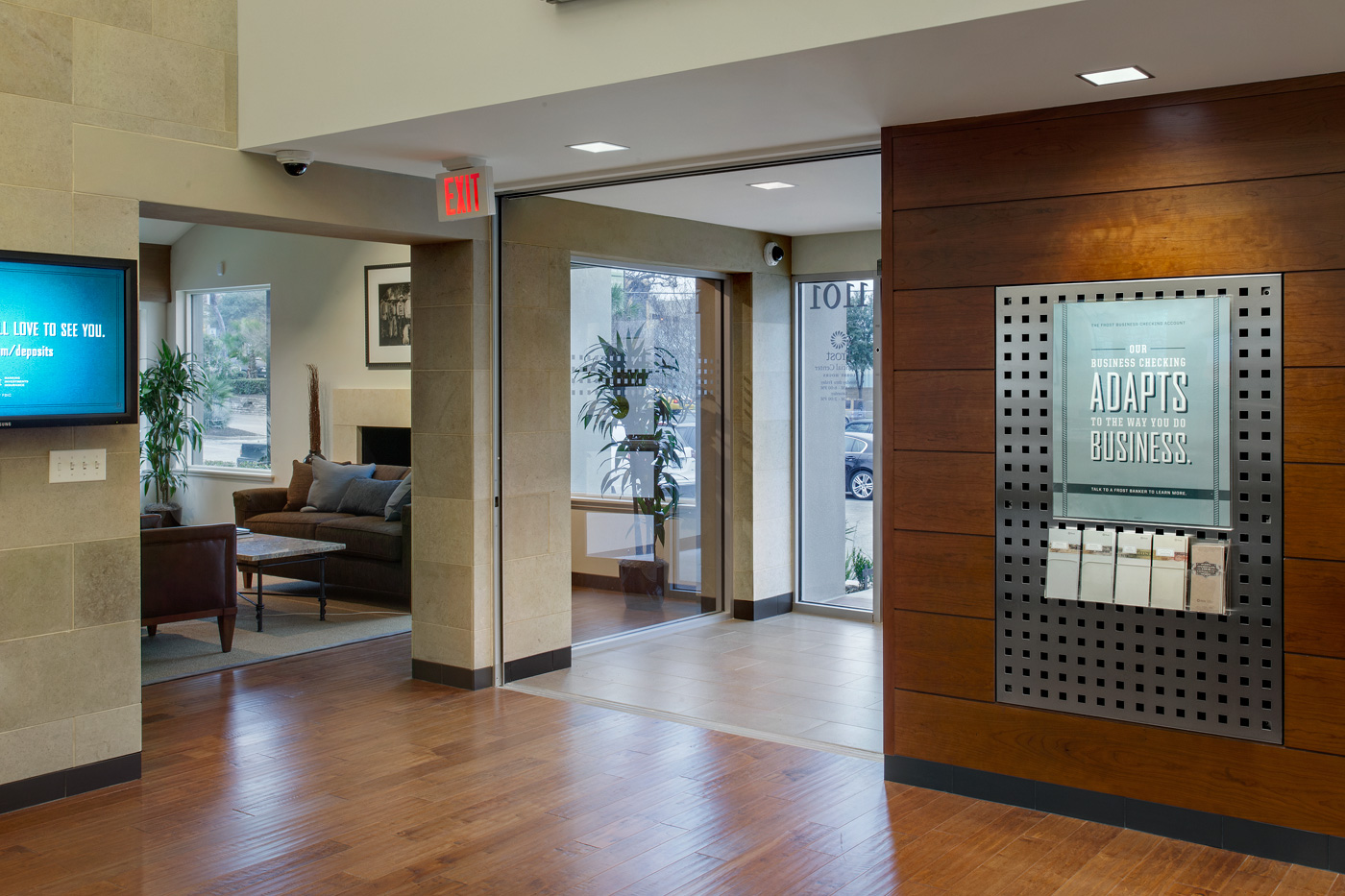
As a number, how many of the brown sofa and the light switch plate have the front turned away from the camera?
0

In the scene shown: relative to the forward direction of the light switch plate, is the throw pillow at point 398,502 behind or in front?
behind

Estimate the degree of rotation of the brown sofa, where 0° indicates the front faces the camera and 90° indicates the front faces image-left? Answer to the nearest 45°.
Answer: approximately 45°

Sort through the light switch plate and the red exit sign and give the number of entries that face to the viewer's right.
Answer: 0

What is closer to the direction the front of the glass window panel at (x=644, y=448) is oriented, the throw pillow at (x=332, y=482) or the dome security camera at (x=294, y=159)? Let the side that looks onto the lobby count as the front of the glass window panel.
the dome security camera

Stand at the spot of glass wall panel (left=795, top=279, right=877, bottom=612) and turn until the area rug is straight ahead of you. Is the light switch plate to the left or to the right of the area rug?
left

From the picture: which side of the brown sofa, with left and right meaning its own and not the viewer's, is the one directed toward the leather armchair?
front

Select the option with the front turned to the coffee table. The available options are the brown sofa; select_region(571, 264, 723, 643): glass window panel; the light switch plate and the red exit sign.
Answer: the brown sofa

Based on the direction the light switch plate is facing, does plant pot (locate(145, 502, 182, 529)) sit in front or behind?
behind

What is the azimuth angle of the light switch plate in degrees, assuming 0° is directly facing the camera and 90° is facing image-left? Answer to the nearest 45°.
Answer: approximately 0°
